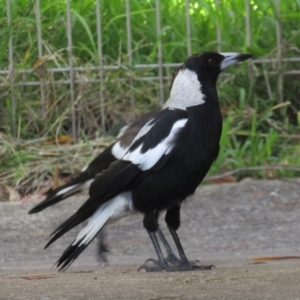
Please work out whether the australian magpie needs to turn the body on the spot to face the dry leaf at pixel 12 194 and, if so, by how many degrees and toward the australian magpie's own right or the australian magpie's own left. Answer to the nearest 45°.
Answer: approximately 135° to the australian magpie's own left

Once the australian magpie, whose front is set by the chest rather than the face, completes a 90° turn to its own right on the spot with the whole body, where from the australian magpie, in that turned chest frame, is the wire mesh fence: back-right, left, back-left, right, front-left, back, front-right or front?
back

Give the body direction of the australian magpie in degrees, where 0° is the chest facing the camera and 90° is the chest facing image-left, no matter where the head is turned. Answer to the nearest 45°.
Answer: approximately 270°
